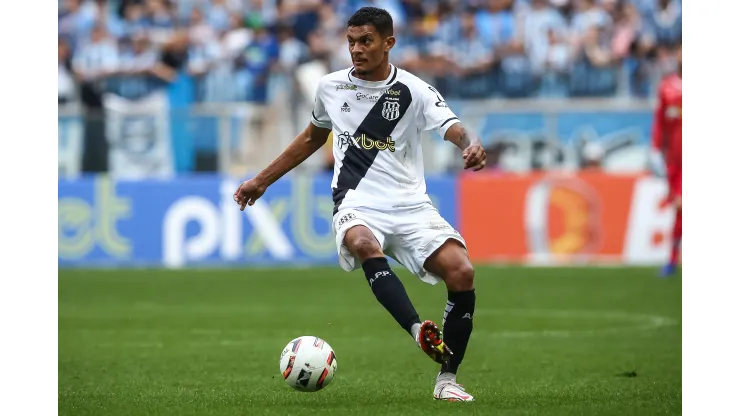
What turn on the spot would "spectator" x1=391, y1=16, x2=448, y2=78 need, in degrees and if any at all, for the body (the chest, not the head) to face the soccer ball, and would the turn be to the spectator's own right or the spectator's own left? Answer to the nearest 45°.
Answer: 0° — they already face it

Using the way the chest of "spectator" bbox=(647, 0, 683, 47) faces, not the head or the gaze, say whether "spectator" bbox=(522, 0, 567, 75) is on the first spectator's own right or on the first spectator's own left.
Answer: on the first spectator's own right

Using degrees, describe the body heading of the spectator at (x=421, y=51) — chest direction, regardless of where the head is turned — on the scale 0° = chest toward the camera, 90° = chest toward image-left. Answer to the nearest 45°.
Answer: approximately 0°

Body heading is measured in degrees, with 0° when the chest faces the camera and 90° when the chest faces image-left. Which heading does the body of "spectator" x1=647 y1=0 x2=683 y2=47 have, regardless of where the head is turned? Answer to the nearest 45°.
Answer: approximately 0°
